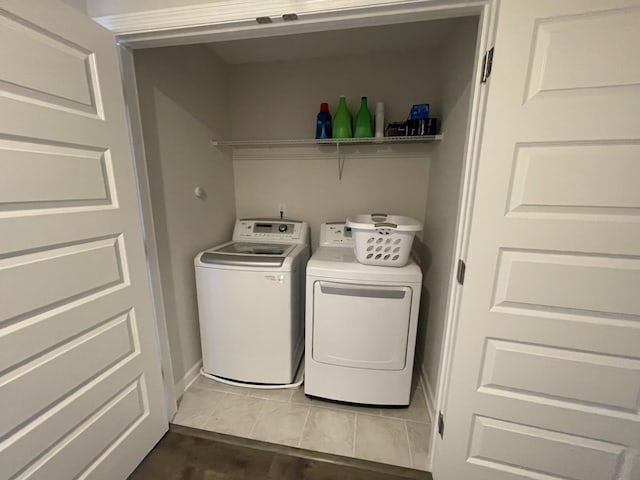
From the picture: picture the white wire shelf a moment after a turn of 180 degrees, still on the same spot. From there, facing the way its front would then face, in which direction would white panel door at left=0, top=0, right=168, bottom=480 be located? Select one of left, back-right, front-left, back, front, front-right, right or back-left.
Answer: back-left

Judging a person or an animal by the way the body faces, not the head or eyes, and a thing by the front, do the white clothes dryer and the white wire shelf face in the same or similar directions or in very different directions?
same or similar directions

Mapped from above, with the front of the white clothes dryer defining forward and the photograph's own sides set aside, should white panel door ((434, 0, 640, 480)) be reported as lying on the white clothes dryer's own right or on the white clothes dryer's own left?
on the white clothes dryer's own left

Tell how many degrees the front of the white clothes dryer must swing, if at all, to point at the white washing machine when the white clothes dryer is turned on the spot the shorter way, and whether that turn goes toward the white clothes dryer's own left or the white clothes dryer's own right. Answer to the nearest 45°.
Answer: approximately 90° to the white clothes dryer's own right

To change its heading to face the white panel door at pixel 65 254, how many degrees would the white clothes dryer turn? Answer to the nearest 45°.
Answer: approximately 45° to its right

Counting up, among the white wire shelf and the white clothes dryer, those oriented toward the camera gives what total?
2

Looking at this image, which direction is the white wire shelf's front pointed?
toward the camera

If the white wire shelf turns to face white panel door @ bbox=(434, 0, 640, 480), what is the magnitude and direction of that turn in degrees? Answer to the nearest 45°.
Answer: approximately 45° to its left

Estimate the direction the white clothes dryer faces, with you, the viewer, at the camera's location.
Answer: facing the viewer
